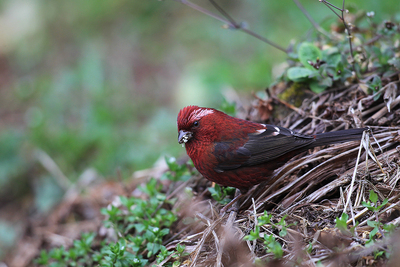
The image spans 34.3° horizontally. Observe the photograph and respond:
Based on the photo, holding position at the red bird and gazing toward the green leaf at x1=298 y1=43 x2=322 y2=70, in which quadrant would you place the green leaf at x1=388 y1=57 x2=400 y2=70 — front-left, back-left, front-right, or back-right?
front-right

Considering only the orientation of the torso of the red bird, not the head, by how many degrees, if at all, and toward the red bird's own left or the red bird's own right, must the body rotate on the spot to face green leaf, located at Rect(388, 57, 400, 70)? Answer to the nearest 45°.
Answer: approximately 180°

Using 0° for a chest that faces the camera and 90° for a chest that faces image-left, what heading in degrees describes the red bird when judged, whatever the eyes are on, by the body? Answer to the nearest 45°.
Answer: approximately 90°

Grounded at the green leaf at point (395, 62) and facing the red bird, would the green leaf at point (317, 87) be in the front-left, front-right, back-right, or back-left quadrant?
front-right

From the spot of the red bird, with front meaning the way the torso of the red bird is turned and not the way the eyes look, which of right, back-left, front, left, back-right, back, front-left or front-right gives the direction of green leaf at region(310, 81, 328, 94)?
back-right

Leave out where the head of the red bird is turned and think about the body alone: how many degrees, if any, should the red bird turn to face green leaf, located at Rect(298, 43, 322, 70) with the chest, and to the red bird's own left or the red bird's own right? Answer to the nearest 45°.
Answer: approximately 135° to the red bird's own right

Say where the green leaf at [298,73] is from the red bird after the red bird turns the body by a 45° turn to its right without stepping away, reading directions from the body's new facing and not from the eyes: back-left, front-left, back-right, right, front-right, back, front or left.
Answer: right
